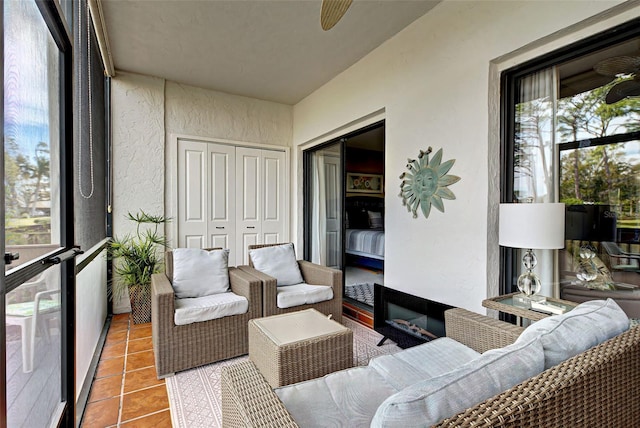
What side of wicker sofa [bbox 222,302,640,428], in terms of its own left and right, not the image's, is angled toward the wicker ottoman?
front

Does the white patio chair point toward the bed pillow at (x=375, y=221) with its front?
no

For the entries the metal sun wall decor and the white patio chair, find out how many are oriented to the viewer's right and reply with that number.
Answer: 0

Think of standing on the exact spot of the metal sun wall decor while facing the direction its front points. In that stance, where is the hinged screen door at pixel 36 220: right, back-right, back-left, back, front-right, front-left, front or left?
front

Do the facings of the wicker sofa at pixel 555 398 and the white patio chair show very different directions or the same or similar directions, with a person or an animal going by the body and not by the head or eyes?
very different directions

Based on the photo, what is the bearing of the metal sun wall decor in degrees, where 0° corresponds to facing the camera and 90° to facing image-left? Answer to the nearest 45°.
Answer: approximately 45°

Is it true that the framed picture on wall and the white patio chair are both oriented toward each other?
no

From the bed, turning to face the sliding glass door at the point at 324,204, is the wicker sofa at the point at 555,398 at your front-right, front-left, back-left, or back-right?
front-left

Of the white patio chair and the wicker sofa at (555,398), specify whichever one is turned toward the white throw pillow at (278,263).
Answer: the wicker sofa

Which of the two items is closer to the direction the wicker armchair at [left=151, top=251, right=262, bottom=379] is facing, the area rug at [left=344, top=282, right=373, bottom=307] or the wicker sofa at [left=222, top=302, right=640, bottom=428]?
the wicker sofa

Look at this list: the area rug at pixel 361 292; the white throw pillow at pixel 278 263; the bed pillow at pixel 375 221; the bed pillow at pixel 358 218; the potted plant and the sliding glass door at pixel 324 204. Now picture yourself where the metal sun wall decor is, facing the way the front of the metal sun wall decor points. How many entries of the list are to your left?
0

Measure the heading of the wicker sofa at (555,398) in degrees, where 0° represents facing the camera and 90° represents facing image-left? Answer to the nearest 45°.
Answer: approximately 135°

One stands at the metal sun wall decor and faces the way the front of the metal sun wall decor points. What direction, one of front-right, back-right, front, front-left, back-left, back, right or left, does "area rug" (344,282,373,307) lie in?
right

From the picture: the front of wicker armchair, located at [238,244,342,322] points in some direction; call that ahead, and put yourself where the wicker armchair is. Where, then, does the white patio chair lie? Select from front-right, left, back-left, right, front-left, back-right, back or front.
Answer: right

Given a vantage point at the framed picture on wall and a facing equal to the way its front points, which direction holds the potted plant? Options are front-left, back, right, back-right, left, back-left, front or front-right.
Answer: right

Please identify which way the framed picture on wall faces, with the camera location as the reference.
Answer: facing the viewer and to the right of the viewer
